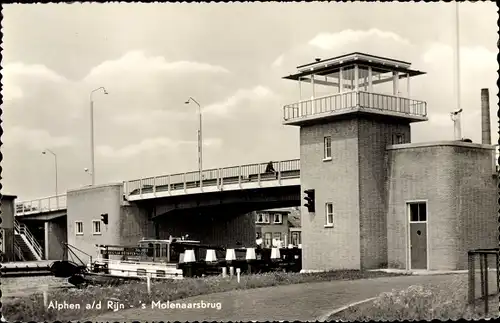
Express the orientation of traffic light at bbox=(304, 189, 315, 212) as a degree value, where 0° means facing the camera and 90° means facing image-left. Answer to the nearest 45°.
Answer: approximately 90°
